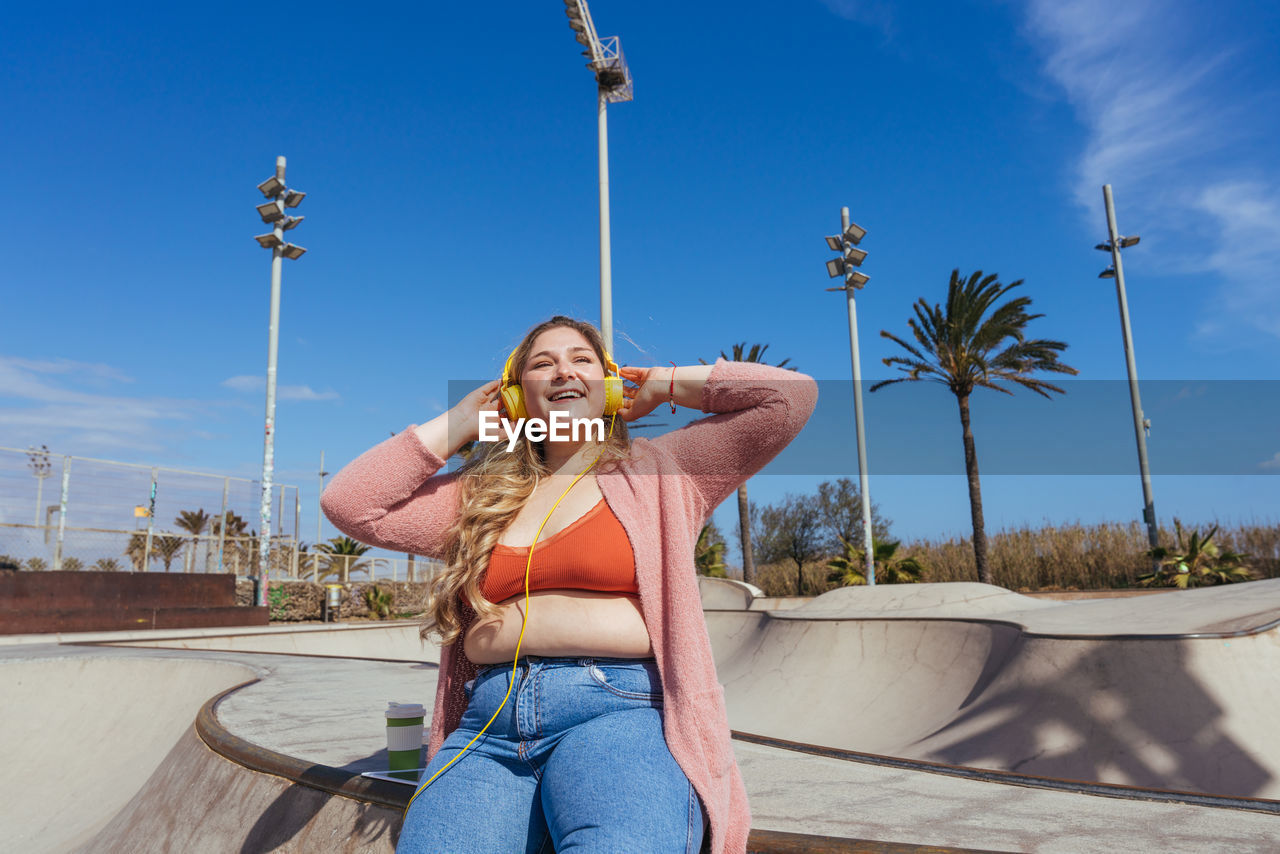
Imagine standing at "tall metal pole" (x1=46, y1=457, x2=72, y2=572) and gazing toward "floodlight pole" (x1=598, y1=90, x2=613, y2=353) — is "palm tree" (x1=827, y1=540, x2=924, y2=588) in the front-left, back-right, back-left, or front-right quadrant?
front-left

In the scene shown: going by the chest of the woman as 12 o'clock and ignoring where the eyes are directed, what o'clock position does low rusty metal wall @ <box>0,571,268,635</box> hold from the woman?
The low rusty metal wall is roughly at 5 o'clock from the woman.

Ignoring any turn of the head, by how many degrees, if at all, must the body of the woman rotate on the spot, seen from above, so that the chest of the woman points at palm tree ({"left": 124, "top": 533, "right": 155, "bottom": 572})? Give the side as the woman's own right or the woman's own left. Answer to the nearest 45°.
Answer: approximately 135° to the woman's own right

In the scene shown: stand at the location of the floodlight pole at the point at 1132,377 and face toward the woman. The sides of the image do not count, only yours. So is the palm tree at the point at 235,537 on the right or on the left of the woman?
right

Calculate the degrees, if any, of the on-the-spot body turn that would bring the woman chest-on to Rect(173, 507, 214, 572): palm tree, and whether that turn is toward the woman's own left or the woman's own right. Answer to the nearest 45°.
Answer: approximately 135° to the woman's own right

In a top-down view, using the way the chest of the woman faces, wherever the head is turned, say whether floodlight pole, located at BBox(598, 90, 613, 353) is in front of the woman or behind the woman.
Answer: behind

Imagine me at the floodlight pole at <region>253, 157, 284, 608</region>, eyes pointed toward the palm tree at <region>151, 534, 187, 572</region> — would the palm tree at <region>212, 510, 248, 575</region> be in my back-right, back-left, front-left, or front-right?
front-right

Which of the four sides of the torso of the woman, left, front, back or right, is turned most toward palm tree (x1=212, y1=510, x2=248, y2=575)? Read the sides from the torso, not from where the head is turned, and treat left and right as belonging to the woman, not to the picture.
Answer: back

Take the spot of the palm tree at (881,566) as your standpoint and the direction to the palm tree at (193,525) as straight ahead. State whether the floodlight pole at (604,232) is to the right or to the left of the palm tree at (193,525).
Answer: left

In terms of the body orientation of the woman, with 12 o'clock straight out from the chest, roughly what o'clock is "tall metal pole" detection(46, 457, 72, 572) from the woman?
The tall metal pole is roughly at 5 o'clock from the woman.

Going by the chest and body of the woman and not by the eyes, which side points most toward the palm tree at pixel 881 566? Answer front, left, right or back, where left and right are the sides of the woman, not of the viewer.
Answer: back

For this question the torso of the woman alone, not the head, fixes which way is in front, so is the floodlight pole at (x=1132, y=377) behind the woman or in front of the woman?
behind

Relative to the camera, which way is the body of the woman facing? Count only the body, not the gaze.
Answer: toward the camera
